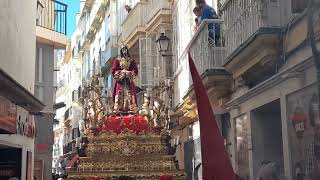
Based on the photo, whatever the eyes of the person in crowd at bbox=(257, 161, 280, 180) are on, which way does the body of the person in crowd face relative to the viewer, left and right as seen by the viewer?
facing away from the viewer

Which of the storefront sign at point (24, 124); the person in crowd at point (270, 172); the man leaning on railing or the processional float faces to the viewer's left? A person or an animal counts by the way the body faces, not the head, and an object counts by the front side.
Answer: the man leaning on railing

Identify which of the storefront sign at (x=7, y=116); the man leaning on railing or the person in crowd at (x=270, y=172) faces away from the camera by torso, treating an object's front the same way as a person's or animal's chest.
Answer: the person in crowd

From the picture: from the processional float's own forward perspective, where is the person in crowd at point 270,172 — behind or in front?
in front

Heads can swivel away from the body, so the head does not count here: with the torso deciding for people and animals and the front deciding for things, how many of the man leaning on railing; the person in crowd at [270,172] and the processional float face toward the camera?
1

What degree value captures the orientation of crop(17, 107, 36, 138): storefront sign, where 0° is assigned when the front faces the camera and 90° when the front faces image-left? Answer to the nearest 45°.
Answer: approximately 315°

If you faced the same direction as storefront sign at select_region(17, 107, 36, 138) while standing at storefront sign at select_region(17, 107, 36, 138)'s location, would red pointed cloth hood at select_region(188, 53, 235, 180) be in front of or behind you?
in front

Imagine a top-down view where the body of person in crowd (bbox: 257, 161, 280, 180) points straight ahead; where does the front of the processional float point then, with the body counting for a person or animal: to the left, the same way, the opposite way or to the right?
the opposite way

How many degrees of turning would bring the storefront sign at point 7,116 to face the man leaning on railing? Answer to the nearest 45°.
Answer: approximately 45° to its left

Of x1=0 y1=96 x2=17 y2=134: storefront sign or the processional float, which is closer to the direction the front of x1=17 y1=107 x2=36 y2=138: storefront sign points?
the processional float

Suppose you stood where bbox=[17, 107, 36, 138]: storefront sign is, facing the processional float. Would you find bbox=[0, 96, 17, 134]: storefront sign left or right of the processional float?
right

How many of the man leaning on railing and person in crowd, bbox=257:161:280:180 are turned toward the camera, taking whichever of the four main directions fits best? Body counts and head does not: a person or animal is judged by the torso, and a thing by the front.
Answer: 0

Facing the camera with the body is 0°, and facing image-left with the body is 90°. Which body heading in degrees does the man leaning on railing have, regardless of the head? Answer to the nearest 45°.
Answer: approximately 90°
